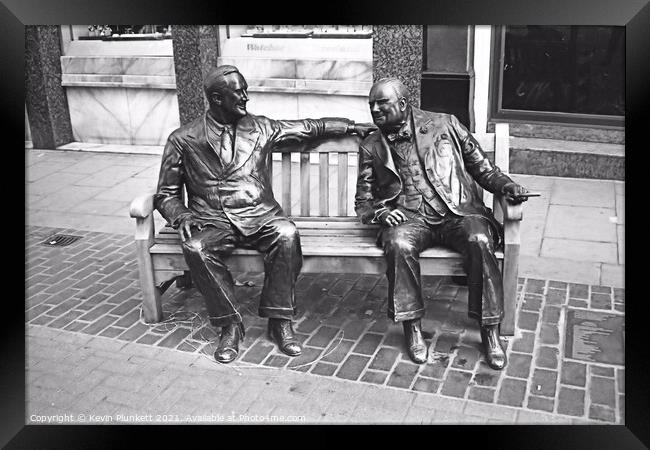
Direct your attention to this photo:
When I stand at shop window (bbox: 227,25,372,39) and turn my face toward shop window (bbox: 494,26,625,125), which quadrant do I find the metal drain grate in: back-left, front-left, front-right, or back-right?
back-right

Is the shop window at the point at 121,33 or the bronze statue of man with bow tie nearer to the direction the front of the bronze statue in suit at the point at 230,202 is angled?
the bronze statue of man with bow tie

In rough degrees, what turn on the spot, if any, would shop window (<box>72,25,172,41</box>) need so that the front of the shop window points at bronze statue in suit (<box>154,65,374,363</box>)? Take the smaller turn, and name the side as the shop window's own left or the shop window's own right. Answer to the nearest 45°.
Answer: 0° — it already faces it

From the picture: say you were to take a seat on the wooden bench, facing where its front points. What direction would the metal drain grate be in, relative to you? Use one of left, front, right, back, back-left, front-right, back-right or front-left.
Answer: back-right

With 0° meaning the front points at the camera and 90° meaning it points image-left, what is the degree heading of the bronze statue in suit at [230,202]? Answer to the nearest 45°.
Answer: approximately 0°

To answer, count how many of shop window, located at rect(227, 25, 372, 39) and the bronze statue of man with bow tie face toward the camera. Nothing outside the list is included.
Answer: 2

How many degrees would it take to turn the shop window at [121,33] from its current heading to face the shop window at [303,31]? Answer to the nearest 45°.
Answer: approximately 45° to its left

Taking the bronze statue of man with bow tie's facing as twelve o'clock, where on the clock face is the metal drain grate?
The metal drain grate is roughly at 4 o'clock from the bronze statue of man with bow tie.

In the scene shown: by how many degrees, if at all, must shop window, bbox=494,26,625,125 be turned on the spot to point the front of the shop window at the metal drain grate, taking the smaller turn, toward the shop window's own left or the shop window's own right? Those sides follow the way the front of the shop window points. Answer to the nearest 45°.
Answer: approximately 45° to the shop window's own right

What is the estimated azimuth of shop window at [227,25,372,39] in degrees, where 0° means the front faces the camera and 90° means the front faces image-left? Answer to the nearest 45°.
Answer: approximately 0°

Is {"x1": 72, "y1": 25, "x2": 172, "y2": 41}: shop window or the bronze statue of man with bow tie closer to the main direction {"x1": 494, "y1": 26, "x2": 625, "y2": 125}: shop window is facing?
the bronze statue of man with bow tie
